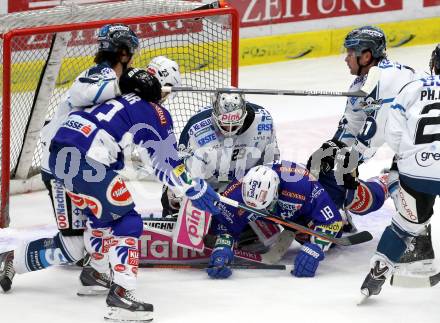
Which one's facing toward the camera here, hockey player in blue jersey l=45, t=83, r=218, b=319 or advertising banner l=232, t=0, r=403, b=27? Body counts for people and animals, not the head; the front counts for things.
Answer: the advertising banner

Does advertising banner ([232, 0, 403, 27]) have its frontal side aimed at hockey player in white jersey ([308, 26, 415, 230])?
yes

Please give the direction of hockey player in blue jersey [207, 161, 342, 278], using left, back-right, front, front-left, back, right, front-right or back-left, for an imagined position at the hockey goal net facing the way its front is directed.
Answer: front

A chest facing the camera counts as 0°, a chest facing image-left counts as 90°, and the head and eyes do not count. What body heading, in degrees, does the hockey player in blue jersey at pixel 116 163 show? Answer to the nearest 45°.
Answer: approximately 270°

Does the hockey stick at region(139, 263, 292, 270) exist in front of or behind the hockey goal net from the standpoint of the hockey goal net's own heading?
in front

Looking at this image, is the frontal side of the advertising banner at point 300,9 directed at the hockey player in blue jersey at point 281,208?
yes

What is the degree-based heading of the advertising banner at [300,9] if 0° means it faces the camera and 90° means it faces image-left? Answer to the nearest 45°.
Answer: approximately 0°

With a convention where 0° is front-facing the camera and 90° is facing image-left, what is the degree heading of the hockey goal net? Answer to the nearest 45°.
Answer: approximately 315°

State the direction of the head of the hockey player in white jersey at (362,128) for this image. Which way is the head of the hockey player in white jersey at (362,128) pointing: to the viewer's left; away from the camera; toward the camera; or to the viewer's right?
to the viewer's left

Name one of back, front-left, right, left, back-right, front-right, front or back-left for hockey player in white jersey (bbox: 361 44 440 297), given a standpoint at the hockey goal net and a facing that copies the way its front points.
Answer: front

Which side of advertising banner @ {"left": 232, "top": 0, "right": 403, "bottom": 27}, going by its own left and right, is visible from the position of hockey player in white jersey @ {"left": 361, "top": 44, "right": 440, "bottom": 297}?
front
